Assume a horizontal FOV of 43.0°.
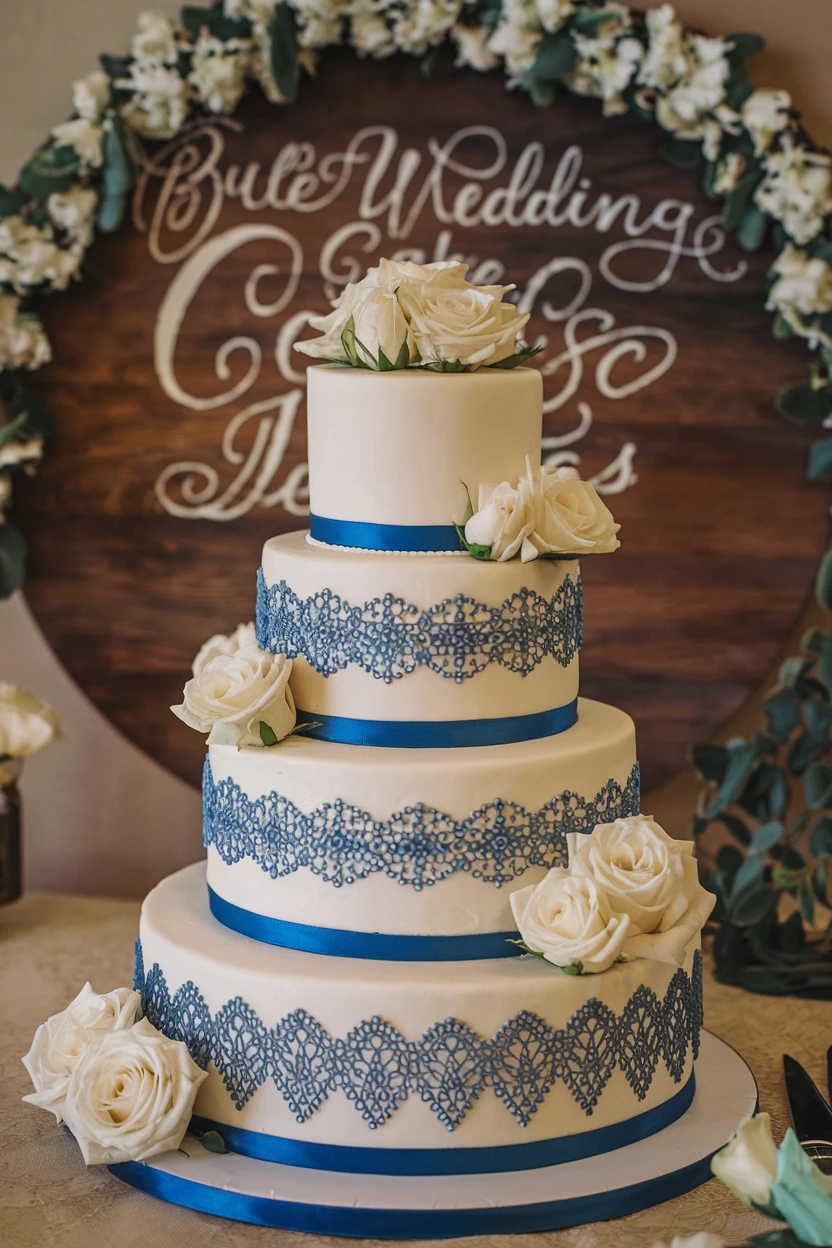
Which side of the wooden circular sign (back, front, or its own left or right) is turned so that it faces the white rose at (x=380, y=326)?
front

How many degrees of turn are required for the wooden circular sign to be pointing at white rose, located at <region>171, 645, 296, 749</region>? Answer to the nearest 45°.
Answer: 0° — it already faces it

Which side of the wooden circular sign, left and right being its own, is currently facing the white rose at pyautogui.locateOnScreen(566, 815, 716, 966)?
front

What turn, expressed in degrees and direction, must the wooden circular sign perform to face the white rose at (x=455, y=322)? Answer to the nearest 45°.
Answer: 0° — it already faces it

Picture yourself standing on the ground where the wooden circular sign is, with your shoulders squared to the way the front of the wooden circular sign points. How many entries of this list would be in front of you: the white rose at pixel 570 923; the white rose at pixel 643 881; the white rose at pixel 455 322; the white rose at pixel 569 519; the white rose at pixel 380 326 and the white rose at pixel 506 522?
6

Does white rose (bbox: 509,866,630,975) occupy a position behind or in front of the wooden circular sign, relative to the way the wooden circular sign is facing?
in front

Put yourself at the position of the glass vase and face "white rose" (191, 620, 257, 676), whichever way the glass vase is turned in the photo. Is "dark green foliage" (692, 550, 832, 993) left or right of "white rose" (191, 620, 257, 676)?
left

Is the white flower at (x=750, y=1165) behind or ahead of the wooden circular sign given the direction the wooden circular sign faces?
ahead

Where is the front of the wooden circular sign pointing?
toward the camera
